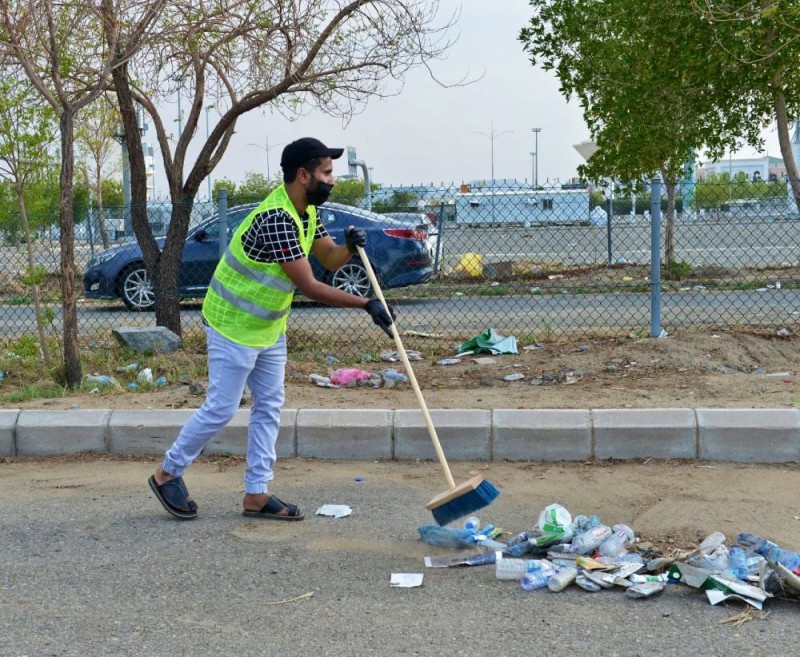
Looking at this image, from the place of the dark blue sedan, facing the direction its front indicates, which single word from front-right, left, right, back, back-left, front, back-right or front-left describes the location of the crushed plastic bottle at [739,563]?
left

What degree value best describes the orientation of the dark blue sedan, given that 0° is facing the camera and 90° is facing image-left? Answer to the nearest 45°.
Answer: approximately 90°

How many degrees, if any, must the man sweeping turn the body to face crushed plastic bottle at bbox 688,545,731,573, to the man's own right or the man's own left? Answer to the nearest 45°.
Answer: approximately 45° to the man's own right

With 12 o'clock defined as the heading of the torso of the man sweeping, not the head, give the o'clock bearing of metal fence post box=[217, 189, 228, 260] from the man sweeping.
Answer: The metal fence post is roughly at 9 o'clock from the man sweeping.

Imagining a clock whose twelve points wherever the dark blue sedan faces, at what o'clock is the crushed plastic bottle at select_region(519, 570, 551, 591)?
The crushed plastic bottle is roughly at 9 o'clock from the dark blue sedan.

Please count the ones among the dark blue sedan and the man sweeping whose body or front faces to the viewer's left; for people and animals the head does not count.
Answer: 1

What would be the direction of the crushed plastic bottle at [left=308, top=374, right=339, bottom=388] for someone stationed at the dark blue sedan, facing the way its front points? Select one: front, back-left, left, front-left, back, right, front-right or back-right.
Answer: left

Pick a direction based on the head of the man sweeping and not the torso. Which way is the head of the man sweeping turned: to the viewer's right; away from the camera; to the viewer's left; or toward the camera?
to the viewer's right

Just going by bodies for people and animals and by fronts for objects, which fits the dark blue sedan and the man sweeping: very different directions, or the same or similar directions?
very different directions

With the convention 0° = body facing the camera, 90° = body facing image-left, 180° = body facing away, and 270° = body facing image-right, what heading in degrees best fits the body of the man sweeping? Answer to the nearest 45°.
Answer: approximately 270°

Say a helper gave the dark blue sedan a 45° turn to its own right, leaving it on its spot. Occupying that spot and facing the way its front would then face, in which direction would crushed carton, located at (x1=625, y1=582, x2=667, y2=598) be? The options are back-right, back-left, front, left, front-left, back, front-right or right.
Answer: back-left
